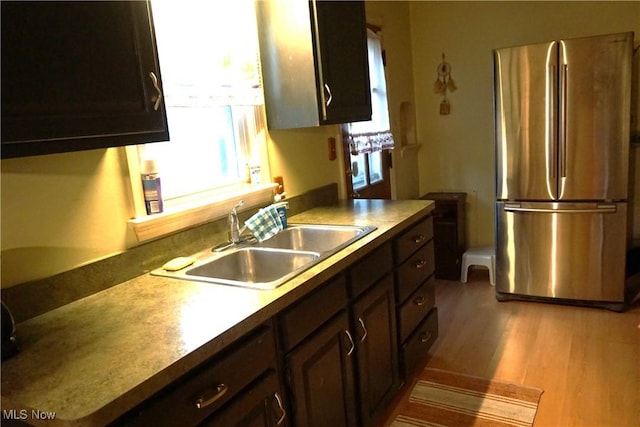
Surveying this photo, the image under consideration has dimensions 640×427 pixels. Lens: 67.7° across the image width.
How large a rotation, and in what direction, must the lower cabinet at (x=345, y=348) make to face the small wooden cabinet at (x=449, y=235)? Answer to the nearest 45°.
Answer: approximately 90° to its left

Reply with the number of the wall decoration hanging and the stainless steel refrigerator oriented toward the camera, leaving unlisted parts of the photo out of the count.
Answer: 2

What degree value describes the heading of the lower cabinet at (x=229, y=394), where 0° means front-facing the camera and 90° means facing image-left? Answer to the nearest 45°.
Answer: approximately 315°

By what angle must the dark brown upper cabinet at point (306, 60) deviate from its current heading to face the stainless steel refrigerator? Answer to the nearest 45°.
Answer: approximately 90° to its left

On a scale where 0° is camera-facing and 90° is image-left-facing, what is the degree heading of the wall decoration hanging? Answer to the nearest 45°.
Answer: approximately 0°

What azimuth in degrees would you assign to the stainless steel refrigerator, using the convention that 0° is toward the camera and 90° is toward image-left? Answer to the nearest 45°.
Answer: approximately 0°

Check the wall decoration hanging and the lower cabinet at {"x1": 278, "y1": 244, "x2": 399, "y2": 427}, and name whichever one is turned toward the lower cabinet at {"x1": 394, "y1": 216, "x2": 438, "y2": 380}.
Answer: the wall decoration hanging
